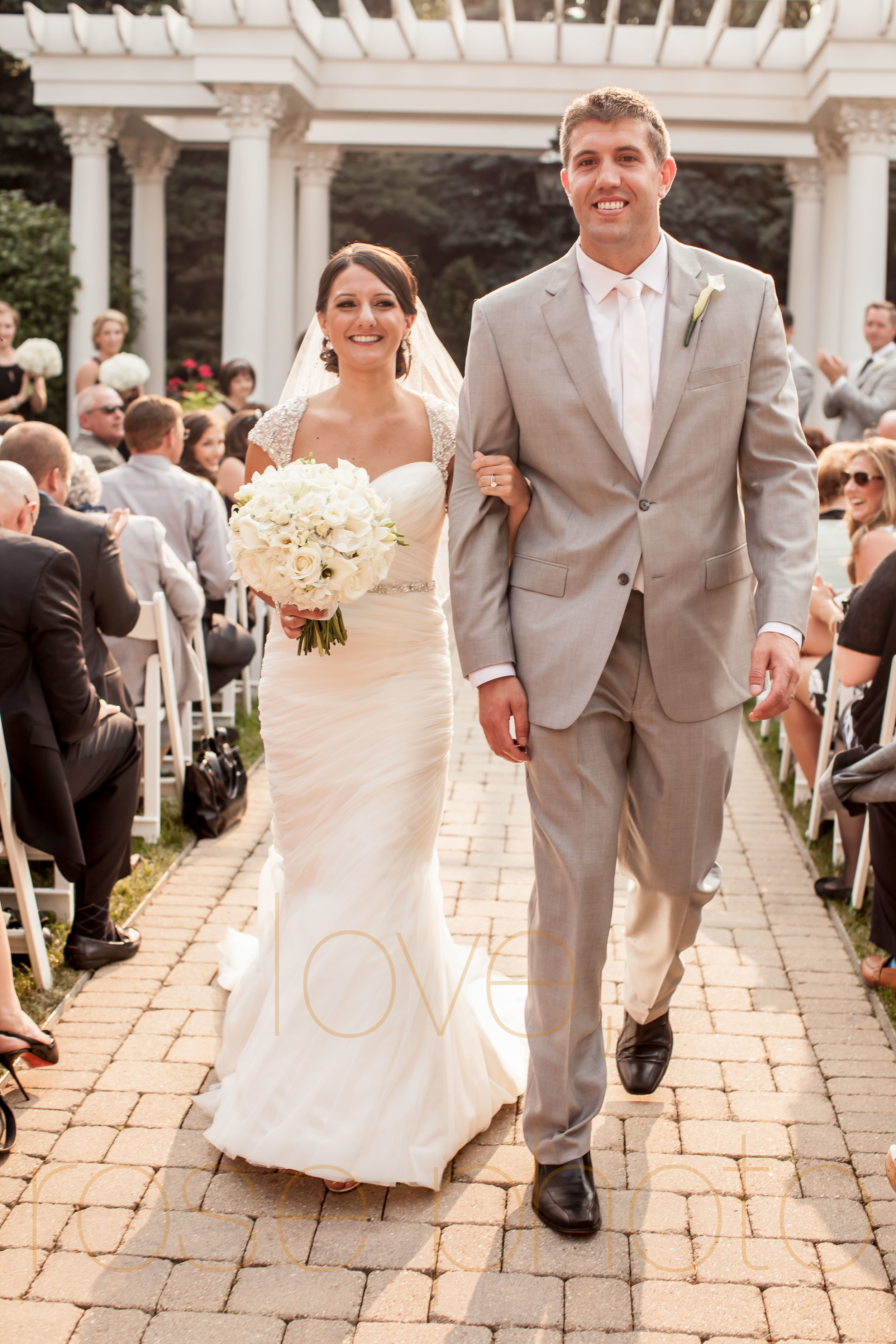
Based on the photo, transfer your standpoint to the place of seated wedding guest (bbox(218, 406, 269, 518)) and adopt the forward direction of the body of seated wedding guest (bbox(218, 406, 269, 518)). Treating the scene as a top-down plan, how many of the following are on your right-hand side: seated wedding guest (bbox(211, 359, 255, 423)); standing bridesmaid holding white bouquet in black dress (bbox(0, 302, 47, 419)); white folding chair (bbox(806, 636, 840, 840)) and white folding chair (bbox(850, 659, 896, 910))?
2

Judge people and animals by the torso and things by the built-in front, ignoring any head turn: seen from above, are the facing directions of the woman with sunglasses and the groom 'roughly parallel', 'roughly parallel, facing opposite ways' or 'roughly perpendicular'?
roughly perpendicular

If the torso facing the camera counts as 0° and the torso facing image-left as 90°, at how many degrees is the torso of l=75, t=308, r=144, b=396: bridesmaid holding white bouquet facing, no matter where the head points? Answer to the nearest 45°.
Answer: approximately 315°

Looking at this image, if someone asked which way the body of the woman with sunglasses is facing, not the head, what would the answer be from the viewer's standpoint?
to the viewer's left

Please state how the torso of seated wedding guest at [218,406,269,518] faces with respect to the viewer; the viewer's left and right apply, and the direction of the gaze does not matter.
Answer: facing away from the viewer and to the right of the viewer

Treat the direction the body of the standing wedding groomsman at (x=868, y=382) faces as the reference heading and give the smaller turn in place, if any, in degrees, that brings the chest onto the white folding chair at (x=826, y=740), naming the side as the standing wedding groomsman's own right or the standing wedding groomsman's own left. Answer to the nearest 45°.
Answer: approximately 45° to the standing wedding groomsman's own left

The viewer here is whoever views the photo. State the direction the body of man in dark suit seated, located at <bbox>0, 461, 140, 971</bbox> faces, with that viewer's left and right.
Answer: facing away from the viewer and to the right of the viewer

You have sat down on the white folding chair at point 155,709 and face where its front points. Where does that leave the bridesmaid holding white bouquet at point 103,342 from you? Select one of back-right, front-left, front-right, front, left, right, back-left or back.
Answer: front-left

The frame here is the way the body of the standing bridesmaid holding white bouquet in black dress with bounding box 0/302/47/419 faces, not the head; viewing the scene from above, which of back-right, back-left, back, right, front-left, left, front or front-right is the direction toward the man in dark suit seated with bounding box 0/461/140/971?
front-right

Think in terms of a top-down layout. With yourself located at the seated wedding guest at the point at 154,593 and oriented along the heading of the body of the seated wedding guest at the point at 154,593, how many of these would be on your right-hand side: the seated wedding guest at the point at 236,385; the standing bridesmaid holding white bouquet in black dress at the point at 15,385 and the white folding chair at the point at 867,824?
1

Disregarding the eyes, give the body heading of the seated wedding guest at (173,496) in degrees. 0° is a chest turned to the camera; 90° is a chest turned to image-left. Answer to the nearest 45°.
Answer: approximately 225°

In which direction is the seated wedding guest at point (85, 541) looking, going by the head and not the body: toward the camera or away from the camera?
away from the camera

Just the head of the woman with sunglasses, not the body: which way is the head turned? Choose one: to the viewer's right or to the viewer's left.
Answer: to the viewer's left

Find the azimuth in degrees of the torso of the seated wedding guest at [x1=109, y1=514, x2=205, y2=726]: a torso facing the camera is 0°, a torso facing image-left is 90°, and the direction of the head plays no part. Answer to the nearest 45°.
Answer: approximately 225°

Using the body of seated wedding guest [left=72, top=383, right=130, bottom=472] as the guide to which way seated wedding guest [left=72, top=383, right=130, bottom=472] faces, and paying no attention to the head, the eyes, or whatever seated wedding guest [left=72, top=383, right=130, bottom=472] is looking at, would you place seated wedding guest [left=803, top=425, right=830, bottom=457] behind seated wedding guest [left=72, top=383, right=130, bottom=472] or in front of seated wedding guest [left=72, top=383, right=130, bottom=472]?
in front

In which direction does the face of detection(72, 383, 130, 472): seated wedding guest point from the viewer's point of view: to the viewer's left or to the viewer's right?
to the viewer's right
